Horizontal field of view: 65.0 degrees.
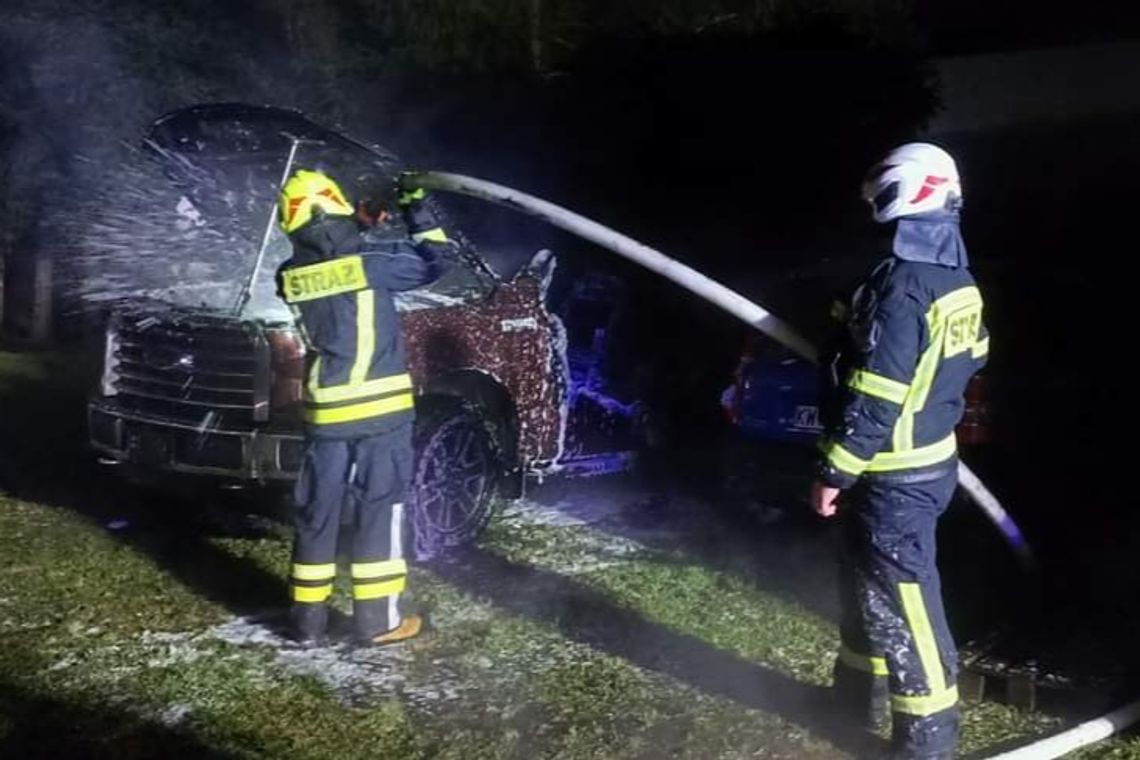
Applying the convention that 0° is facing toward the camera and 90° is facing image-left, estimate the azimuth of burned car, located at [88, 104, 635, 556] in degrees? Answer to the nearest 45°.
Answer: approximately 45°

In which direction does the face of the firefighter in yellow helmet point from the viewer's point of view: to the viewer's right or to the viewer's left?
to the viewer's left

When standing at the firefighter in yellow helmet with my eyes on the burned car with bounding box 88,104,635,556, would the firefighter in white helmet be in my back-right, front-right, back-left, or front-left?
back-right

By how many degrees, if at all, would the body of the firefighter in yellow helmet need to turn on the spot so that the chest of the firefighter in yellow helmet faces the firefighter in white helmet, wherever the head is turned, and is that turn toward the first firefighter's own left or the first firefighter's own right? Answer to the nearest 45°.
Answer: approximately 90° to the first firefighter's own right

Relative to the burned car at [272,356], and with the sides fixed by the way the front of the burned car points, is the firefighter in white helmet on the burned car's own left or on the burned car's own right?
on the burned car's own left

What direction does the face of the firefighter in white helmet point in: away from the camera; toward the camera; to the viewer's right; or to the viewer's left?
to the viewer's left

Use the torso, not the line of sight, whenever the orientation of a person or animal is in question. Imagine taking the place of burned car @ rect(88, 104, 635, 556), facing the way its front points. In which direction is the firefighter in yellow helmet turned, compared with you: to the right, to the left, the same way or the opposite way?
the opposite way

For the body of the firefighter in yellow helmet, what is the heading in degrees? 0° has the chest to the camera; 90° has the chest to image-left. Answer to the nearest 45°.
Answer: approximately 225°
